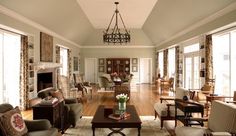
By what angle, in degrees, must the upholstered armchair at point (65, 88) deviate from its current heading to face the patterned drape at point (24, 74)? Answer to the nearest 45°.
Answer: approximately 135° to its right

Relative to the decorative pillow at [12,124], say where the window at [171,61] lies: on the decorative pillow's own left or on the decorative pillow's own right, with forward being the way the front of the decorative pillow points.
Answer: on the decorative pillow's own left

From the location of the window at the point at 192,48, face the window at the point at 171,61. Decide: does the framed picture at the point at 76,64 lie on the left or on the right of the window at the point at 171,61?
left

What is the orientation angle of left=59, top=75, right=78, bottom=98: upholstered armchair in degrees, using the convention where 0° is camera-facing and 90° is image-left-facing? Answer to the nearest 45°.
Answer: approximately 315°

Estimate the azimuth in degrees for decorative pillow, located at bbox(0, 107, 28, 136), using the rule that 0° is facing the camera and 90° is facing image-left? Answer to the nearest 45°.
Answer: approximately 315°

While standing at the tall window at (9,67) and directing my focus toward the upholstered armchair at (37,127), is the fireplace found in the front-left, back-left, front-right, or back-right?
back-left

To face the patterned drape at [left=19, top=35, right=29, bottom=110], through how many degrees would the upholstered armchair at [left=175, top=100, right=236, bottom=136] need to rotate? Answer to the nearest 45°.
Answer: approximately 45° to its right
